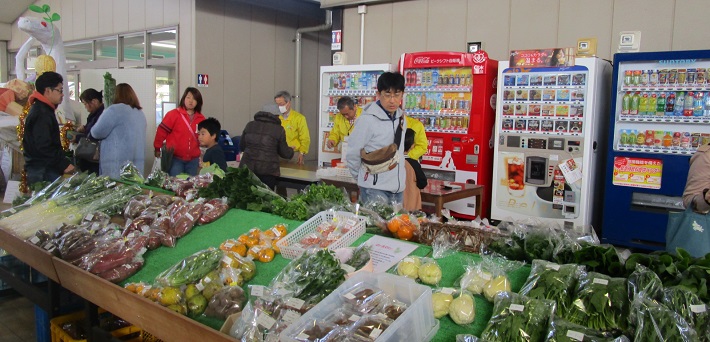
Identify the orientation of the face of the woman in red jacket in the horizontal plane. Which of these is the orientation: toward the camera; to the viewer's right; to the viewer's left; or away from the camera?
toward the camera

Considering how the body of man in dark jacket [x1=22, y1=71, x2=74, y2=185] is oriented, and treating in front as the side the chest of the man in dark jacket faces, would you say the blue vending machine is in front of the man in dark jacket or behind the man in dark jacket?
in front

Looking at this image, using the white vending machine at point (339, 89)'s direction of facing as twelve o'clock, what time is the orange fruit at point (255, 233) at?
The orange fruit is roughly at 12 o'clock from the white vending machine.

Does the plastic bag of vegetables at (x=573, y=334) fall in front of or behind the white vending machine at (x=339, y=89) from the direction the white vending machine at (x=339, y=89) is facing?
in front

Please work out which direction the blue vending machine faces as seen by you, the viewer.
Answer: facing the viewer

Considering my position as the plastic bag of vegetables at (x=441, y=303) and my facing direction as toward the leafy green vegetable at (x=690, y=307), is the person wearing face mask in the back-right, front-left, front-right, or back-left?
back-left

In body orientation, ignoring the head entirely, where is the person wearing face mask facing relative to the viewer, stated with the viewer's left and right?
facing the viewer and to the left of the viewer

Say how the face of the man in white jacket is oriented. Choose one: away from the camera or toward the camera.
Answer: toward the camera

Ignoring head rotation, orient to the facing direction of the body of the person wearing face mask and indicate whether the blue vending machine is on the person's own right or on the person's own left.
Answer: on the person's own left

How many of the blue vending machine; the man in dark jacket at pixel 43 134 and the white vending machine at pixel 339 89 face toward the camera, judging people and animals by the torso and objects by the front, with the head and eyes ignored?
2

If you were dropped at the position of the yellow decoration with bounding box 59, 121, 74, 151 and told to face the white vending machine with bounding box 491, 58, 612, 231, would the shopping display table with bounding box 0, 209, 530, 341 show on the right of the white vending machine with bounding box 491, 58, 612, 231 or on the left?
right

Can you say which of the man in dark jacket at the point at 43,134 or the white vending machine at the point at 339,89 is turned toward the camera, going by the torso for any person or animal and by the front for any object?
the white vending machine

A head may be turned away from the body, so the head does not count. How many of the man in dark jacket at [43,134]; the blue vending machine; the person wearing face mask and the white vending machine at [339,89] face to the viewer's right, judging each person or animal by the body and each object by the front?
1

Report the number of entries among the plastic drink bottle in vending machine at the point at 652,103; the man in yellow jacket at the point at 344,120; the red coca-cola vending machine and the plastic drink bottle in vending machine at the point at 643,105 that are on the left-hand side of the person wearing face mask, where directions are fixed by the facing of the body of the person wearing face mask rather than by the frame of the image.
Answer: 4

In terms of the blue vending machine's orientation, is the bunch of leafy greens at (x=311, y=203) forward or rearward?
forward

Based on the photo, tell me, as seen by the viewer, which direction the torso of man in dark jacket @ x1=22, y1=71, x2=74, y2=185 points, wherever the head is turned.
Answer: to the viewer's right

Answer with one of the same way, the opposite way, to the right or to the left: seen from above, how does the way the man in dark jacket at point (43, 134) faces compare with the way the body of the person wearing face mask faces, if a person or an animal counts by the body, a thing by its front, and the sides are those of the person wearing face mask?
to the left

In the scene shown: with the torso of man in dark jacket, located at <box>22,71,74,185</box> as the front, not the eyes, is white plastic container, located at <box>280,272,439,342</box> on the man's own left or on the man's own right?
on the man's own right

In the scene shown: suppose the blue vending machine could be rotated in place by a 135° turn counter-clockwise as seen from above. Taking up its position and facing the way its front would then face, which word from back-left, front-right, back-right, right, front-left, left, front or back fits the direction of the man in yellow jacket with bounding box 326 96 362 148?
back-left
